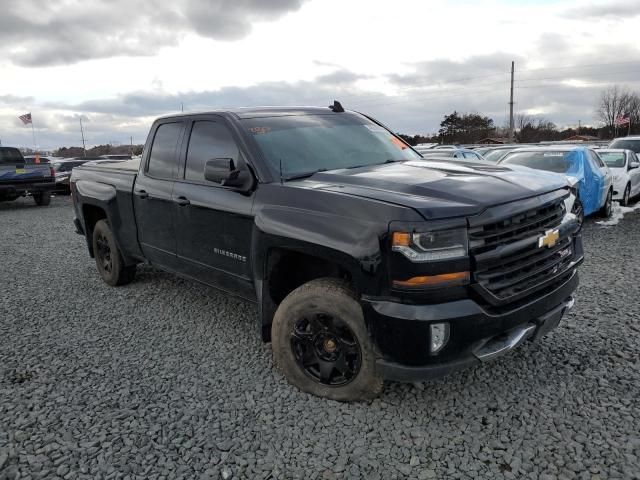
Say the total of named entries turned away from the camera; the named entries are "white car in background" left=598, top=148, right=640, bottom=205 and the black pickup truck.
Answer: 0

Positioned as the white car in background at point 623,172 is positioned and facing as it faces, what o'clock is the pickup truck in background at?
The pickup truck in background is roughly at 1 o'clock from the white car in background.

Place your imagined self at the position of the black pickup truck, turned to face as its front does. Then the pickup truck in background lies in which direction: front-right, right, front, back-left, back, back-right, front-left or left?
back

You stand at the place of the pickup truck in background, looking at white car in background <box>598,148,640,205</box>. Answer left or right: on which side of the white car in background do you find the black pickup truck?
right

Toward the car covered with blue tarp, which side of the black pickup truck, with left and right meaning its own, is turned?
left

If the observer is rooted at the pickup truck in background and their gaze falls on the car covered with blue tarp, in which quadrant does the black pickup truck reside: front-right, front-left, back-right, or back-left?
front-right

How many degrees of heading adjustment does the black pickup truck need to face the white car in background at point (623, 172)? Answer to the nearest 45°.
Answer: approximately 90° to its left

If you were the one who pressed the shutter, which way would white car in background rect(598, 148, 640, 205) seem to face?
facing the viewer and to the left of the viewer

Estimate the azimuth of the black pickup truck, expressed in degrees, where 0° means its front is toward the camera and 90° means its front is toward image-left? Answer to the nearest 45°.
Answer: approximately 315°
